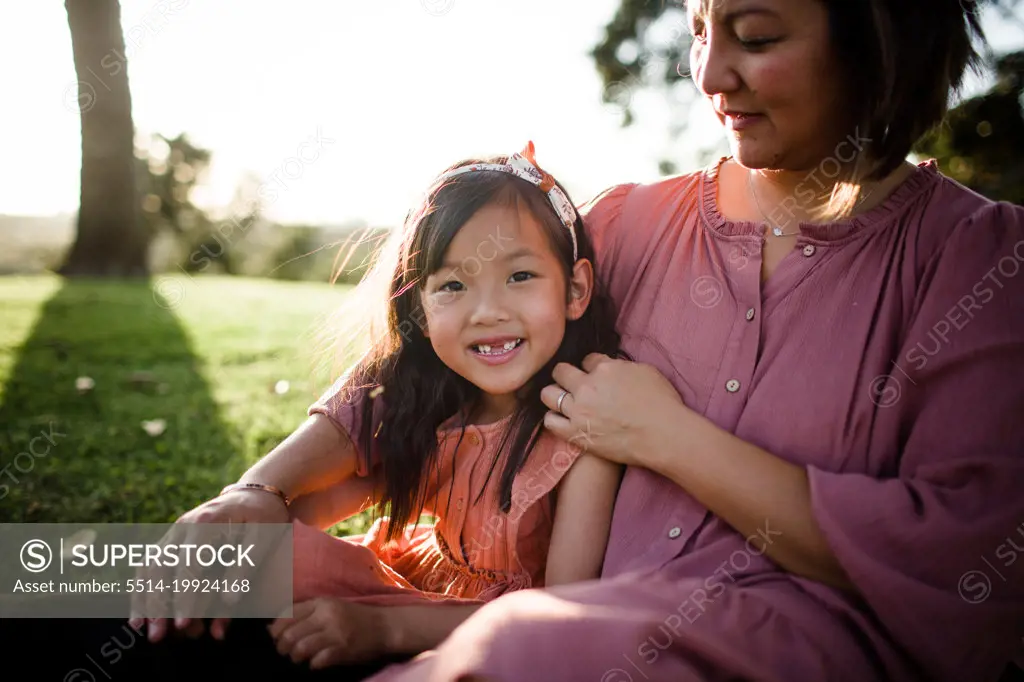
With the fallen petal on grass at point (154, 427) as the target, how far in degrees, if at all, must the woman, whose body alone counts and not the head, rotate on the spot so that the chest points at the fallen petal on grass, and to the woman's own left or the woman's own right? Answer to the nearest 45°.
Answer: approximately 90° to the woman's own right

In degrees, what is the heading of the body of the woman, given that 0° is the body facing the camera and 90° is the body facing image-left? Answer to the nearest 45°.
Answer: approximately 45°

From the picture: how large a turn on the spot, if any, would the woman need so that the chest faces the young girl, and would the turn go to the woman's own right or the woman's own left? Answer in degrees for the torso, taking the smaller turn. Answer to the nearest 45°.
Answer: approximately 90° to the woman's own right
